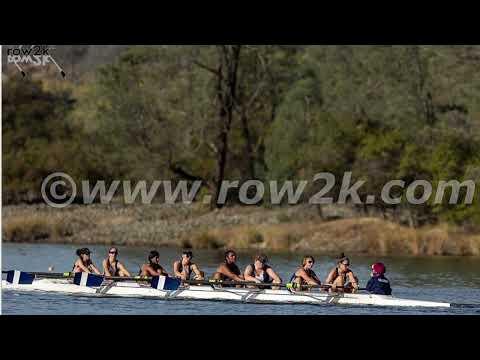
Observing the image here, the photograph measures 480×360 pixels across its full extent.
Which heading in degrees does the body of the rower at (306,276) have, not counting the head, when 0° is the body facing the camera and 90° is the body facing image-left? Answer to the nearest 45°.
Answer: approximately 315°

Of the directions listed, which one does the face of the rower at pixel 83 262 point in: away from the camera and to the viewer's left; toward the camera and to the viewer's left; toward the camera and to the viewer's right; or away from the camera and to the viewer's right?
toward the camera and to the viewer's right

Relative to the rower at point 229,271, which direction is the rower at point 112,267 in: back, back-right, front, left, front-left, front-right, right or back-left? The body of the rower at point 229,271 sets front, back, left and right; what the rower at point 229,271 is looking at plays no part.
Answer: back-right

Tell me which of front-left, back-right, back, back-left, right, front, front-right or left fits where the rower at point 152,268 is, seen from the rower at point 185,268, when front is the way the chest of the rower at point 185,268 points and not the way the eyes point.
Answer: back-right

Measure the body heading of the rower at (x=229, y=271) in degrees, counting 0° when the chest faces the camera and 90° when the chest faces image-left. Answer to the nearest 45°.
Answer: approximately 315°

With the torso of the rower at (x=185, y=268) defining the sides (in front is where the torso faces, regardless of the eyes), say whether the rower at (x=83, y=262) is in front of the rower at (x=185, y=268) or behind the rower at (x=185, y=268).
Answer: behind
